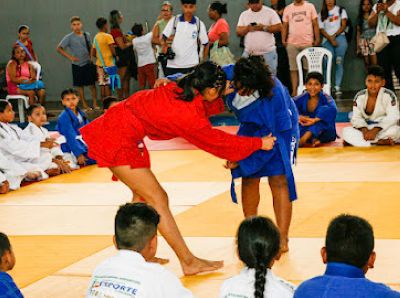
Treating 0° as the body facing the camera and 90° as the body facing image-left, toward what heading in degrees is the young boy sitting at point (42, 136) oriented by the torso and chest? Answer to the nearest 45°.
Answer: approximately 315°

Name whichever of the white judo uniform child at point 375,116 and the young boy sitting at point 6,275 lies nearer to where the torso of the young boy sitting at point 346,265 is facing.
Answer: the white judo uniform child

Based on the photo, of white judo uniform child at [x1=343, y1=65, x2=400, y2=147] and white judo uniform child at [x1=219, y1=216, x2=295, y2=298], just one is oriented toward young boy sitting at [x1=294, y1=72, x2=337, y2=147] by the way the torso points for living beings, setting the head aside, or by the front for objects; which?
white judo uniform child at [x1=219, y1=216, x2=295, y2=298]

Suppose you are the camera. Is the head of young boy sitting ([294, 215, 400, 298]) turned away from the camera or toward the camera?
away from the camera

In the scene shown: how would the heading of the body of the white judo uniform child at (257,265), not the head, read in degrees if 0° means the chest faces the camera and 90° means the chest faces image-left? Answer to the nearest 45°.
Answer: approximately 180°

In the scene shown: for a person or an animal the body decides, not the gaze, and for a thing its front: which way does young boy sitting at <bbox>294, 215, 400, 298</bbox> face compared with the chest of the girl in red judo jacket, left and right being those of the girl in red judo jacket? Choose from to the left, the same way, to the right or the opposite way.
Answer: to the left

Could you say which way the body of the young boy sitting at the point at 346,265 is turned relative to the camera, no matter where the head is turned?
away from the camera
